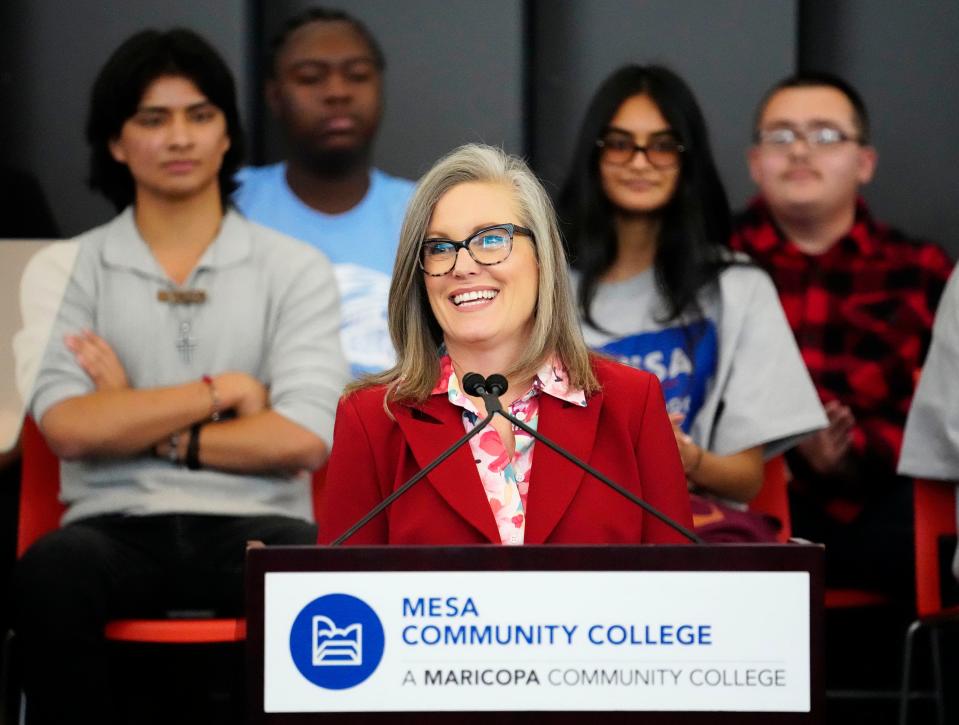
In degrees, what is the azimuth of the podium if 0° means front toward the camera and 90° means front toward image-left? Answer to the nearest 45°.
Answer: approximately 0°

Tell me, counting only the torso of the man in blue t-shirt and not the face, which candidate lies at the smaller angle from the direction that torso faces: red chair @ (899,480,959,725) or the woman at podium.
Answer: the woman at podium

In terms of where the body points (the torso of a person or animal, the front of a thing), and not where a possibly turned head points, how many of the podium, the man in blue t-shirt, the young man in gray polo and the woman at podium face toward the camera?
4

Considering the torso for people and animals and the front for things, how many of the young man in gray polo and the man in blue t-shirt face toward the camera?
2

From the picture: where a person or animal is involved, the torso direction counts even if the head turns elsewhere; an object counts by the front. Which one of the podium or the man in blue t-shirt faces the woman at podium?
the man in blue t-shirt

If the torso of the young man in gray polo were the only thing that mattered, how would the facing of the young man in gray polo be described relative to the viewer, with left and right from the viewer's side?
facing the viewer

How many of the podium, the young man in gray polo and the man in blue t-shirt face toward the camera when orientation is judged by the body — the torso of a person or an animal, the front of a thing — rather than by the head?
3

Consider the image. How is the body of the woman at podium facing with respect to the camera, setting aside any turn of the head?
toward the camera

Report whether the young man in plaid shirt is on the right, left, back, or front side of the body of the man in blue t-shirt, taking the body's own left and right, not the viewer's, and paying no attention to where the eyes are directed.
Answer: left
